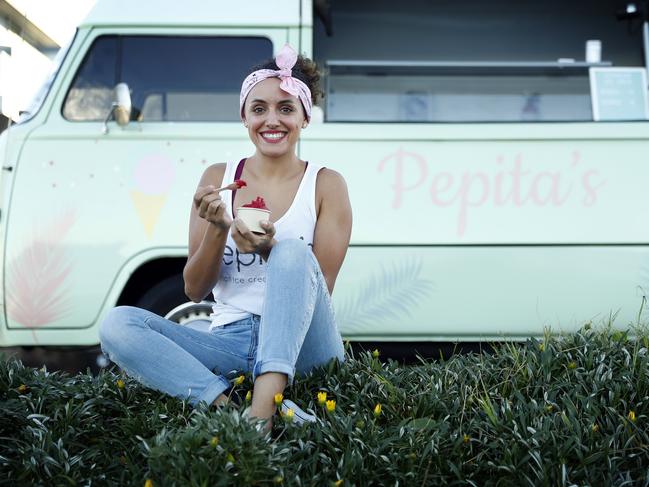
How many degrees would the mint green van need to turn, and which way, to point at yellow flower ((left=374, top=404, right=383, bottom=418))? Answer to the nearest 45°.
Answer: approximately 90° to its left

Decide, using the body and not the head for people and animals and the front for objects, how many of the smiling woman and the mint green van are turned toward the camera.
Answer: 1

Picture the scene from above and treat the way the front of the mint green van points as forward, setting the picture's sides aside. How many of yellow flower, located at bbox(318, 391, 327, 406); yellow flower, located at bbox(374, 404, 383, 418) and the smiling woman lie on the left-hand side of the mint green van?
3

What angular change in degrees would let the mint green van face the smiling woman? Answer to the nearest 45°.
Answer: approximately 90° to its left

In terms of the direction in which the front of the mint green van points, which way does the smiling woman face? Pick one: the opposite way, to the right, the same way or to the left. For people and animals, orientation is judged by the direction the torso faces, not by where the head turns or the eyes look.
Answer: to the left

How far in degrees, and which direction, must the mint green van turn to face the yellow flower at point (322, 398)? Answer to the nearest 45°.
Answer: approximately 90° to its left

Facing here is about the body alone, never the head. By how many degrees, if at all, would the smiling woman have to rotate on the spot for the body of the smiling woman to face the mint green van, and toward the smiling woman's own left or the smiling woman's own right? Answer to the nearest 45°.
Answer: approximately 180°

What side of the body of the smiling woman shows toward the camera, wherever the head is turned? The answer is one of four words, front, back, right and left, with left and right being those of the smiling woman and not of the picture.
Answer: front

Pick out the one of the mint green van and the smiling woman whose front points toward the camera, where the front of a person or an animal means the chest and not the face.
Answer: the smiling woman

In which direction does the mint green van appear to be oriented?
to the viewer's left
